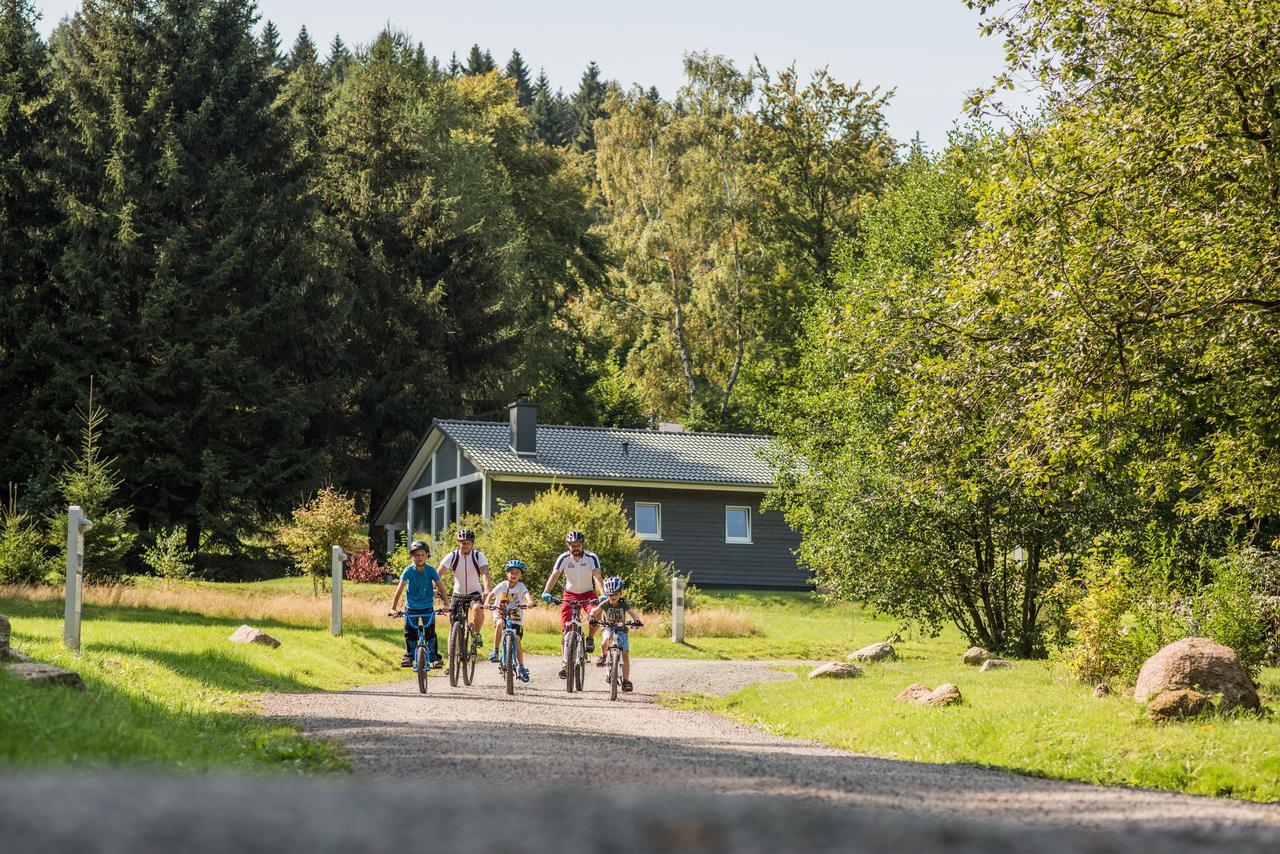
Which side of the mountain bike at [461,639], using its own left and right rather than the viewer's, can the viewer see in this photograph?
front

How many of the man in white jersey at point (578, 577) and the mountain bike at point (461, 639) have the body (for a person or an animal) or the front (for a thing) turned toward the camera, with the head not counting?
2

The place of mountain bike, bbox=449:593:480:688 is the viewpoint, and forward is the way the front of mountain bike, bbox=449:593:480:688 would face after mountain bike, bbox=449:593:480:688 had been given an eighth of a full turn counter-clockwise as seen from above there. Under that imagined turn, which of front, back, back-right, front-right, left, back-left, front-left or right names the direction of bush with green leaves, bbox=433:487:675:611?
back-left

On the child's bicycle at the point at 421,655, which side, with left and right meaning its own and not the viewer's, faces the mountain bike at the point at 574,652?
left

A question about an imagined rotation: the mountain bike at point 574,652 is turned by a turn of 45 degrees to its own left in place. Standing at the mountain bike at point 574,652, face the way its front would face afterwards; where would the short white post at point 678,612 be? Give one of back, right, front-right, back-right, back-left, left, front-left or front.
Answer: back-left

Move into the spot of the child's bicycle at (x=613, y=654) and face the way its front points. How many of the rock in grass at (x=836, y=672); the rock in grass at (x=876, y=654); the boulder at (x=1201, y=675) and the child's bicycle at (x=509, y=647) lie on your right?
1

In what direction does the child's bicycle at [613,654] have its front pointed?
toward the camera

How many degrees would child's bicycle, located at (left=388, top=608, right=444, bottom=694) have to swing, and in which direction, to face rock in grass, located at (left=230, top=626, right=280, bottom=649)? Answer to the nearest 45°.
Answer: approximately 135° to its right

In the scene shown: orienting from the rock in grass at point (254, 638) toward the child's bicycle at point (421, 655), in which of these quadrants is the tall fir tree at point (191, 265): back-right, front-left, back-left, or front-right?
back-left

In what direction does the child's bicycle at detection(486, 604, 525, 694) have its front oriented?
toward the camera

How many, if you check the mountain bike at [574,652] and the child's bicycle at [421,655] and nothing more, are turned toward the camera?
2

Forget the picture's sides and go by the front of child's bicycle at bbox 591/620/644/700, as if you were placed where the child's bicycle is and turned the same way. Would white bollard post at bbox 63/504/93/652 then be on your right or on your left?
on your right

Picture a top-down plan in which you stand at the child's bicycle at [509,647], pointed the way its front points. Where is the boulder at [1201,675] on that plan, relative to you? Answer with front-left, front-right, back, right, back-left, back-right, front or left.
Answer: front-left
